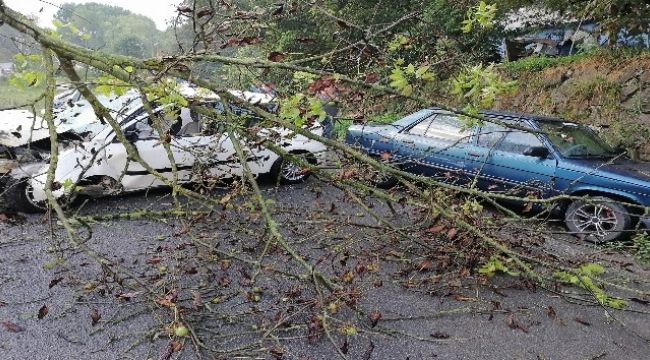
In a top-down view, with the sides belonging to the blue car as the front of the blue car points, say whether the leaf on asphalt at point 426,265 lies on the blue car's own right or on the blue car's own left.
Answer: on the blue car's own right

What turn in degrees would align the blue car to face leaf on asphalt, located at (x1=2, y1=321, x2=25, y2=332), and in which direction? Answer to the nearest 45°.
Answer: approximately 90° to its right

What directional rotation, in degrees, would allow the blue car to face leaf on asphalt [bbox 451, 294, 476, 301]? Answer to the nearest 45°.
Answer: approximately 45° to its right

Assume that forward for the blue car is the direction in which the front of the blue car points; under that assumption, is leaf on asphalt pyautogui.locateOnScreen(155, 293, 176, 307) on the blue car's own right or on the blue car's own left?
on the blue car's own right

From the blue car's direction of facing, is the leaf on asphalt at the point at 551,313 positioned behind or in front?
in front

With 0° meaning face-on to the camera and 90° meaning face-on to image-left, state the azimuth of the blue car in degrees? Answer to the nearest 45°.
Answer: approximately 315°

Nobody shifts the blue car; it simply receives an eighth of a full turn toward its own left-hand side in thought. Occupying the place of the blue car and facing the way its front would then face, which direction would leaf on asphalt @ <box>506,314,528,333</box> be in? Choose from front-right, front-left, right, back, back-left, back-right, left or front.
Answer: right

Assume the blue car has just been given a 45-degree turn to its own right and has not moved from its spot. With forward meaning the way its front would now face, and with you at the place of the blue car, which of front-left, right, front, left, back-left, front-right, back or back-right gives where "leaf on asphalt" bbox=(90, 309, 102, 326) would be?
front-right

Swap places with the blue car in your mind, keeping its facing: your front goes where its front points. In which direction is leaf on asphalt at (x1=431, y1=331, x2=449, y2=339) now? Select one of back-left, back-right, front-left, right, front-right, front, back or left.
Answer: front-right
